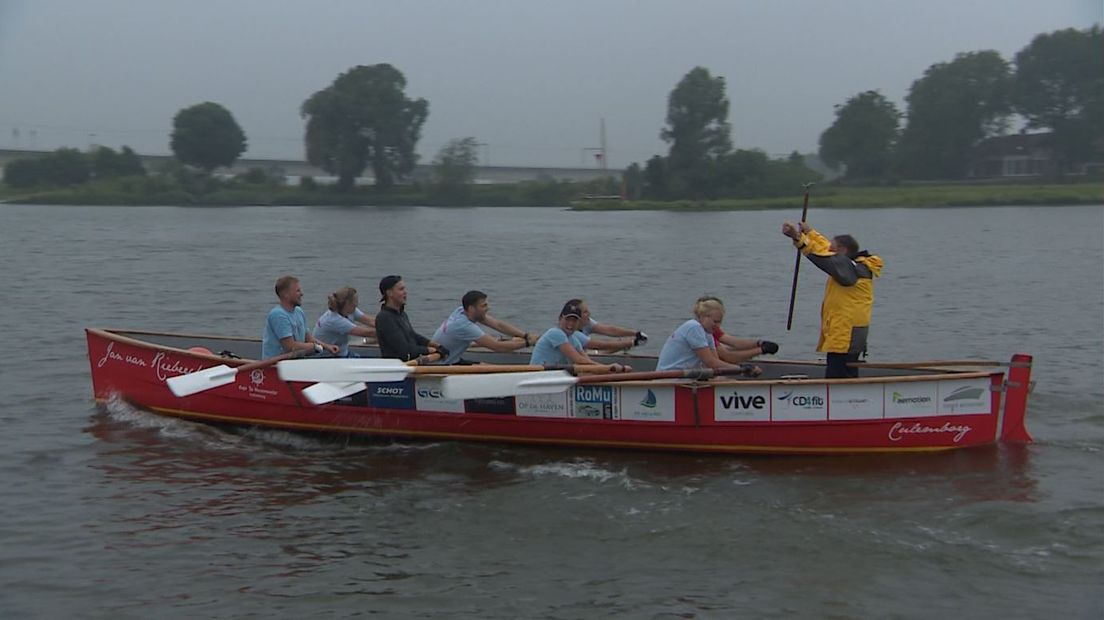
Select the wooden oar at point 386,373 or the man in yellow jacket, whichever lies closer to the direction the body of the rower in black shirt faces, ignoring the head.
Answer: the man in yellow jacket

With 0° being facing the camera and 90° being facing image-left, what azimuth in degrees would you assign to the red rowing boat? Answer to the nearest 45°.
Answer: approximately 90°

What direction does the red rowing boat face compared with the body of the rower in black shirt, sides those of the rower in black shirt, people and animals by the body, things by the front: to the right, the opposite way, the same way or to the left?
the opposite way

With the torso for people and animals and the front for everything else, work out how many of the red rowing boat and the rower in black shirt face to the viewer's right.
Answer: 1

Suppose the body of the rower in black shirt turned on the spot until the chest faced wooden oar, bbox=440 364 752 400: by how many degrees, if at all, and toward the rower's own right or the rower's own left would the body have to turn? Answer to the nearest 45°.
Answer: approximately 45° to the rower's own right

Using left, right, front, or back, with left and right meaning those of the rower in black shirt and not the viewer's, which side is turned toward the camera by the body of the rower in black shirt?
right
